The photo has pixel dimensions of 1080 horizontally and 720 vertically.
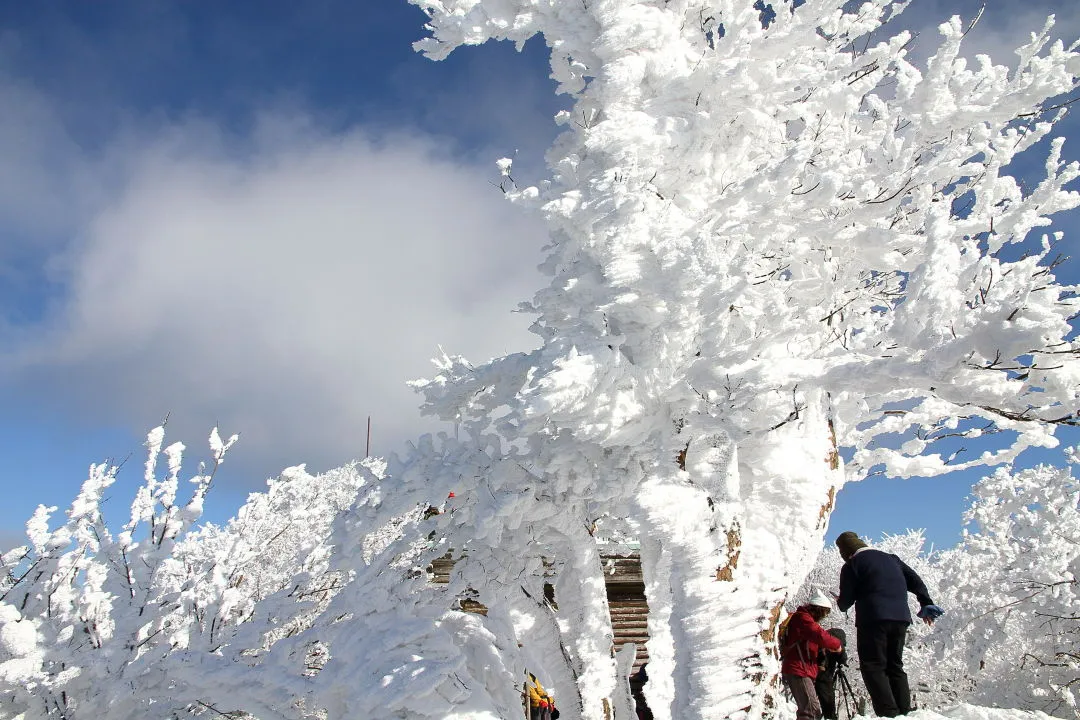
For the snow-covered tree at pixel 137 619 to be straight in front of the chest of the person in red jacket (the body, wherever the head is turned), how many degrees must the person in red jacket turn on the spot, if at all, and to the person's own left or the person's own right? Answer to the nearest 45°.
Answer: approximately 135° to the person's own right

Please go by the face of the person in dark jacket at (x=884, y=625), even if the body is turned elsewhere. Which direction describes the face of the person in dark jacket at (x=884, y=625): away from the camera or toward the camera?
away from the camera

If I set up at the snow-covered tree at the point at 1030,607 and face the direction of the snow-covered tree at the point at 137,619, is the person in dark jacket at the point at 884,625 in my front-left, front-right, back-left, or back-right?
front-left

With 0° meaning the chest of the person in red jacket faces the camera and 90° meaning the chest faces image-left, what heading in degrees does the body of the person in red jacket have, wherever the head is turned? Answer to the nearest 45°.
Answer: approximately 270°

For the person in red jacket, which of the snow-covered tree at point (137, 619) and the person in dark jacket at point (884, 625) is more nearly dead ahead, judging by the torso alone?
the person in dark jacket

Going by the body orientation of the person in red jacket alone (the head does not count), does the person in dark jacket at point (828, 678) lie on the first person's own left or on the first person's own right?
on the first person's own left

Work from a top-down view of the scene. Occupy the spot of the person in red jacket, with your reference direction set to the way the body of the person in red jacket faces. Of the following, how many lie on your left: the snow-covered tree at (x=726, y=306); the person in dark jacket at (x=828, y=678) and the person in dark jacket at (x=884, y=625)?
1

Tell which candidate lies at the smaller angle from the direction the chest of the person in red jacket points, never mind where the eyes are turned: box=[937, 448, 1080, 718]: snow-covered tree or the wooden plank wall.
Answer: the snow-covered tree

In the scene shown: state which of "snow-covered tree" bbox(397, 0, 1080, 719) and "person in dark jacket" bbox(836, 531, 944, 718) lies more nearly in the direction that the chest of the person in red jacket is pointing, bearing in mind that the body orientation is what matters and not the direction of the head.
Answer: the person in dark jacket

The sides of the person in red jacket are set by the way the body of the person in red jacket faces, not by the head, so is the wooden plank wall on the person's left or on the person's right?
on the person's left

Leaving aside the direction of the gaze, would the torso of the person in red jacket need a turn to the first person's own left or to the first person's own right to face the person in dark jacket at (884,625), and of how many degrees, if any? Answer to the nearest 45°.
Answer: approximately 45° to the first person's own right

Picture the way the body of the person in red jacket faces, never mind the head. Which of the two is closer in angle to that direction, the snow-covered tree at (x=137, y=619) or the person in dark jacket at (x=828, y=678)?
the person in dark jacket

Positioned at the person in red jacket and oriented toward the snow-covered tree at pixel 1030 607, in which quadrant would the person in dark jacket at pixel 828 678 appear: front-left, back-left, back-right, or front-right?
front-left

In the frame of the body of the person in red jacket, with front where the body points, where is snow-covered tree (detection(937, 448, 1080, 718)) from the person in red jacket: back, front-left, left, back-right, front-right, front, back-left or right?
front-left
